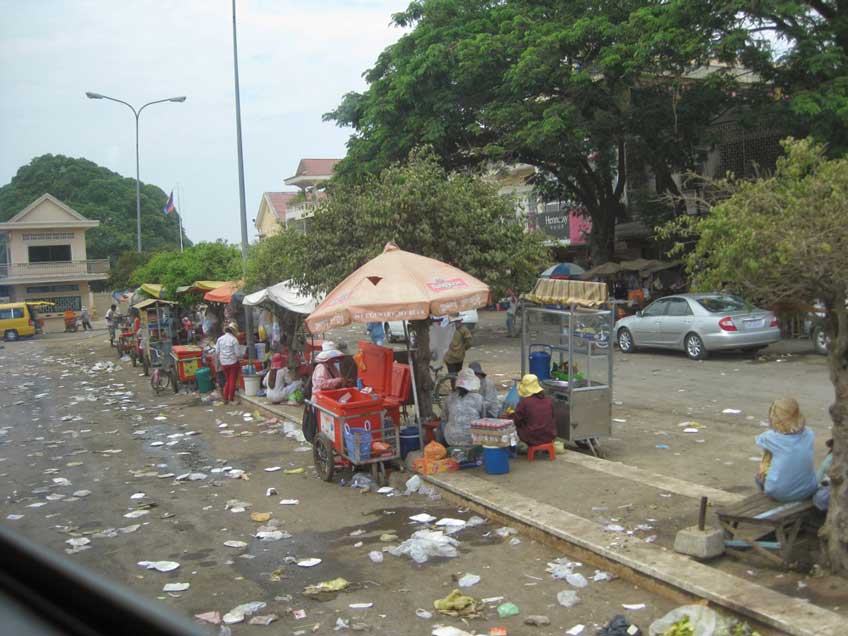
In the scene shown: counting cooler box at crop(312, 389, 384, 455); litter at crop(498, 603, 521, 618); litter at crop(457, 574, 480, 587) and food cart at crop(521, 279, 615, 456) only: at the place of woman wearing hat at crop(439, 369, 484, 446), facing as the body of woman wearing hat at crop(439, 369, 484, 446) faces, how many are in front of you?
1

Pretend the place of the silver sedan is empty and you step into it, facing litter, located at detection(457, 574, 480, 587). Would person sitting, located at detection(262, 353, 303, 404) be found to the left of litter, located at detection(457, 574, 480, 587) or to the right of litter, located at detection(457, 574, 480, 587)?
right

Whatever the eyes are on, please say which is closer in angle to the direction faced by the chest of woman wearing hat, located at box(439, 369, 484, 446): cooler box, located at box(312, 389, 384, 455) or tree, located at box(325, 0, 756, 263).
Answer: the tree

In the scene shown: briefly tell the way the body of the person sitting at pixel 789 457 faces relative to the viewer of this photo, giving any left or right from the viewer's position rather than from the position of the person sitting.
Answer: facing away from the viewer

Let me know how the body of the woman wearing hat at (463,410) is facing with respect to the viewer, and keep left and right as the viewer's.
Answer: facing away from the viewer and to the right of the viewer

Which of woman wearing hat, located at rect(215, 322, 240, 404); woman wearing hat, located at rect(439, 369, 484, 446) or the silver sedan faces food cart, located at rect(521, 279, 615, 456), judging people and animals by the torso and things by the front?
woman wearing hat, located at rect(439, 369, 484, 446)

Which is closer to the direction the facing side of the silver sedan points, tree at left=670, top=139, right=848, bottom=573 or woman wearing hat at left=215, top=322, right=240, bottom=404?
the woman wearing hat

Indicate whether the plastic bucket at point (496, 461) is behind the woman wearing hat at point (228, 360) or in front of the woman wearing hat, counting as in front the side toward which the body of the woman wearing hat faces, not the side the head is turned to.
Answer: behind

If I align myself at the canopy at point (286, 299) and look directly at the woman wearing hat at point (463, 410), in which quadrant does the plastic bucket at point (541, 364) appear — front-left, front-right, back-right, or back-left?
front-left

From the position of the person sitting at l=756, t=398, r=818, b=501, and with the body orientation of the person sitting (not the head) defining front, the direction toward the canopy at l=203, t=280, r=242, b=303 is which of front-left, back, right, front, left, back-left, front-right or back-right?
front-left

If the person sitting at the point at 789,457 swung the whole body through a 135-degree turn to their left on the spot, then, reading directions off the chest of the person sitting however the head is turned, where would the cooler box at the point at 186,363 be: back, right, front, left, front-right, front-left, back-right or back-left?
right

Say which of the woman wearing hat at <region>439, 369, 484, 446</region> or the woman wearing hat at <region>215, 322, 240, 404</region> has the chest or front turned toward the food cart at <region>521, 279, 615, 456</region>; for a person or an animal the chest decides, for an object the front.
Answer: the woman wearing hat at <region>439, 369, 484, 446</region>

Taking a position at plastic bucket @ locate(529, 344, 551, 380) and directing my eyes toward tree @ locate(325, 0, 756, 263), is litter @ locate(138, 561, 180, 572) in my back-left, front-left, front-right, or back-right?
back-left

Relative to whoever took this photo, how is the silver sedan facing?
facing away from the viewer and to the left of the viewer

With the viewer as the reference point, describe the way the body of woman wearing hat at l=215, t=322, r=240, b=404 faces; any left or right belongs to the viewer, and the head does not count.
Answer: facing away from the viewer
